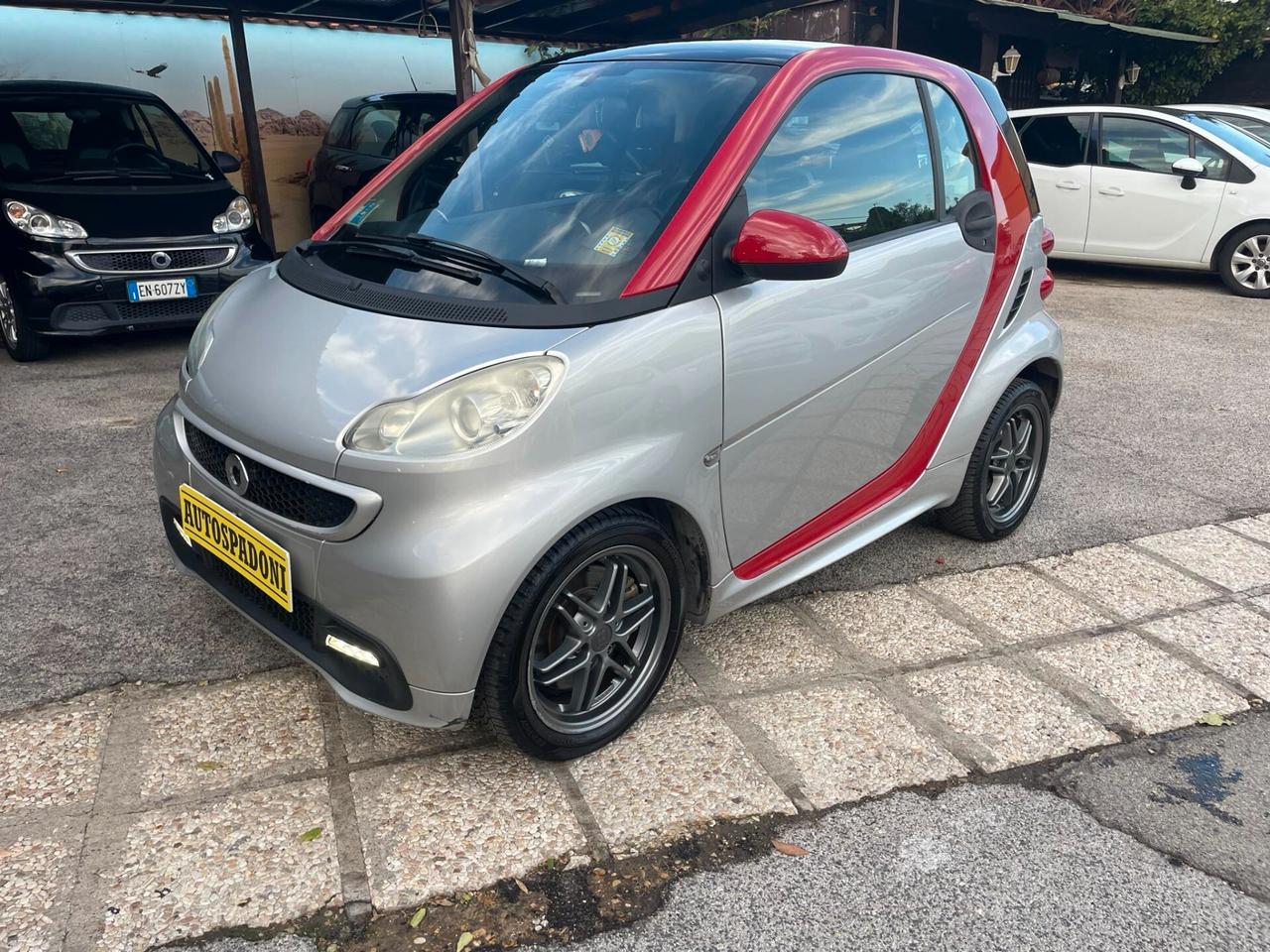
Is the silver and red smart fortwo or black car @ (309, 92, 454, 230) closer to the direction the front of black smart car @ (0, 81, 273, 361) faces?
the silver and red smart fortwo

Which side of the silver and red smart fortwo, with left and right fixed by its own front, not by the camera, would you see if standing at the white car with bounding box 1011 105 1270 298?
back

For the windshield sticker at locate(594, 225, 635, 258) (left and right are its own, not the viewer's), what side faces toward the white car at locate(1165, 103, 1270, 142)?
back

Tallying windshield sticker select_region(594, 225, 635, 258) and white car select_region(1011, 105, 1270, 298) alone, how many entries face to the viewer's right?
1

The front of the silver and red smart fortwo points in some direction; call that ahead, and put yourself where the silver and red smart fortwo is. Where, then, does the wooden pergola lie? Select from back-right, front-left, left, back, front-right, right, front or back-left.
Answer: back-right

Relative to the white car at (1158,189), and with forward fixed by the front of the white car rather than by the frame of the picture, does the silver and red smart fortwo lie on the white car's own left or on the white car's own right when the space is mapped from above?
on the white car's own right

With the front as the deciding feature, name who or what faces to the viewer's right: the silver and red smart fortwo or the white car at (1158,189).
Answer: the white car

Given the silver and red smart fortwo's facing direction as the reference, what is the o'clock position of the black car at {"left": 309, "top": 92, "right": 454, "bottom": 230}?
The black car is roughly at 4 o'clock from the silver and red smart fortwo.

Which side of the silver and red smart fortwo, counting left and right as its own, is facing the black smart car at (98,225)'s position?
right

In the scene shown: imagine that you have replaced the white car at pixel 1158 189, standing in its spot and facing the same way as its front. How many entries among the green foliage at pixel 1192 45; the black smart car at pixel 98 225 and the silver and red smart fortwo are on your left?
1

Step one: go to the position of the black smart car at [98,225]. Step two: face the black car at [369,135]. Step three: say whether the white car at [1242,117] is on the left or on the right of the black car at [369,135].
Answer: right

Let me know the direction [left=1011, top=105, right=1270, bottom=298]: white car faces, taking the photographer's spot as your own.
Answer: facing to the right of the viewer

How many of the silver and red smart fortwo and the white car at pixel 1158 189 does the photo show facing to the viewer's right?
1

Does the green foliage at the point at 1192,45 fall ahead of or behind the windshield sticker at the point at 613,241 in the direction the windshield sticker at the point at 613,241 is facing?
behind
